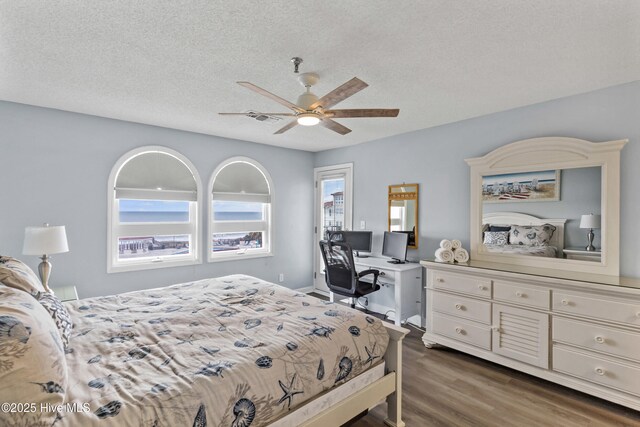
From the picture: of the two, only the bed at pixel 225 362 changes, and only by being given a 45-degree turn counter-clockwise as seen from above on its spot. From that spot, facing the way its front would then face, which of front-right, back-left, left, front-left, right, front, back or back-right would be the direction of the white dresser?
right

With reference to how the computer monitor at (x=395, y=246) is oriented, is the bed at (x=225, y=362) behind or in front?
in front

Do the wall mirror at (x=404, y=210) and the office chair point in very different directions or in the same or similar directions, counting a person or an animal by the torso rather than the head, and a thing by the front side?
very different directions

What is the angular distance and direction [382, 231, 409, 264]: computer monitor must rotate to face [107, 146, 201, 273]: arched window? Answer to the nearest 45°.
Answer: approximately 45° to its right

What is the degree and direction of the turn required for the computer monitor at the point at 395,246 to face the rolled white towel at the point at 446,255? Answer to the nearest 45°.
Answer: approximately 90° to its left

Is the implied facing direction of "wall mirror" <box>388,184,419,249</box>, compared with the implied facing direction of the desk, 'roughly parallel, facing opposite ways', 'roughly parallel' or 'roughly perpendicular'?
roughly parallel

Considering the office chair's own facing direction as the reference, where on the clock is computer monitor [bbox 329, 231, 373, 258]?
The computer monitor is roughly at 11 o'clock from the office chair.

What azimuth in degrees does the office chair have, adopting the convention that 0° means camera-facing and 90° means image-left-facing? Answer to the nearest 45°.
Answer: approximately 225°

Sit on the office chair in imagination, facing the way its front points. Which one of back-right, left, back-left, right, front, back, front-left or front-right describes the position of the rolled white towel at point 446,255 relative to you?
front-right

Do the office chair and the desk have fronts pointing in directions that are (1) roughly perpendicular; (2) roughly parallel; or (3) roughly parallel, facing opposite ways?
roughly parallel, facing opposite ways

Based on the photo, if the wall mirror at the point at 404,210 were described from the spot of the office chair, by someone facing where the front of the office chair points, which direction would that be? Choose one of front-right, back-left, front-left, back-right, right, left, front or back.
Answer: front

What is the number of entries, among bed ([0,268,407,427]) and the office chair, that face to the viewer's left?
0

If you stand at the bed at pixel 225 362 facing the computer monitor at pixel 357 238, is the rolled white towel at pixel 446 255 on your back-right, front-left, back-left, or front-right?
front-right

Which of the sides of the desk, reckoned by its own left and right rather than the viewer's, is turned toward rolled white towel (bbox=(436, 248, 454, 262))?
left

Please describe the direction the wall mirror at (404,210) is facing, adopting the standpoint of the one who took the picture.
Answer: facing the viewer and to the left of the viewer

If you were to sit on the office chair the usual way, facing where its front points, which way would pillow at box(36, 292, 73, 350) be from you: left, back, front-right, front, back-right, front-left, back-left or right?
back

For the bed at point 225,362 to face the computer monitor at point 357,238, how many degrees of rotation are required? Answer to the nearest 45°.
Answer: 0° — it already faces it
